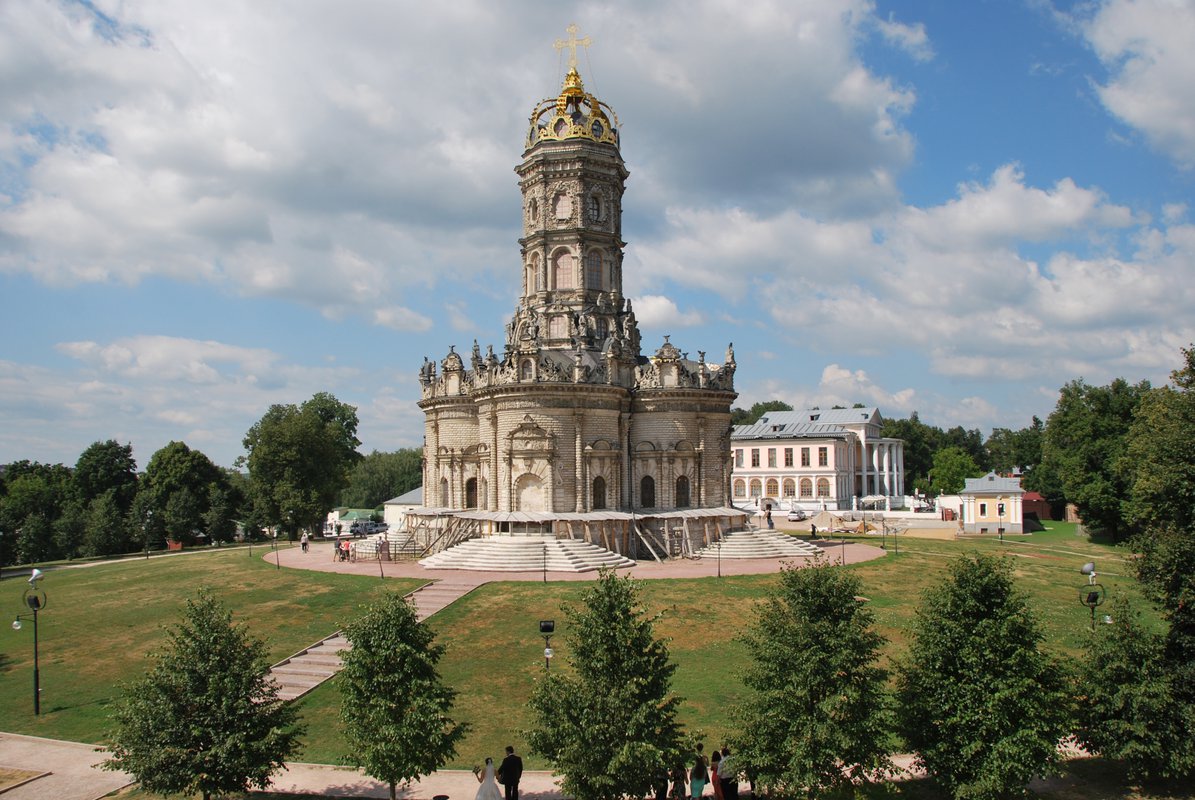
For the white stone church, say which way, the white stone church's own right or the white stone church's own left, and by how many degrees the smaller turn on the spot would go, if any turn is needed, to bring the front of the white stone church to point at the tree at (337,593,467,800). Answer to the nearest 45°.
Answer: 0° — it already faces it

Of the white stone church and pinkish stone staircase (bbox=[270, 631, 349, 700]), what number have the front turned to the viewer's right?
0

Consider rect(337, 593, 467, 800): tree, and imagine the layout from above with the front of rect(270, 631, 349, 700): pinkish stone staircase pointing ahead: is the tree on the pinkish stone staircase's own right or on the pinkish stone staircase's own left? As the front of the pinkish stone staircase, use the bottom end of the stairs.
on the pinkish stone staircase's own left

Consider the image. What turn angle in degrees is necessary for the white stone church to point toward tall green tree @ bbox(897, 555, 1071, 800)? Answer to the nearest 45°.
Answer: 0° — it already faces it

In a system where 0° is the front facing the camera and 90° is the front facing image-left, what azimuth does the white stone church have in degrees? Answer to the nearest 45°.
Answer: approximately 0°

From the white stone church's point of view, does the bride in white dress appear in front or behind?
in front

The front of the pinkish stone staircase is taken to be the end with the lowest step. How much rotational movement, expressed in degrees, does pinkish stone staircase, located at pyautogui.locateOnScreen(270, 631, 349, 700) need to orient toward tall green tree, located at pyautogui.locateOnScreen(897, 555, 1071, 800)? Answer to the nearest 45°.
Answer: approximately 90° to its left

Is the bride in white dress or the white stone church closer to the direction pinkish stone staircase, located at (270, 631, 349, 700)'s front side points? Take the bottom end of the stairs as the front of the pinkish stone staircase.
the bride in white dress

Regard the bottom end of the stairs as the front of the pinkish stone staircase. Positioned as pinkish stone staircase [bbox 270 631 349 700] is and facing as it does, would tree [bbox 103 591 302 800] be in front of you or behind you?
in front

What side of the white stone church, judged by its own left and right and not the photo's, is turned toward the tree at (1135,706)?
front

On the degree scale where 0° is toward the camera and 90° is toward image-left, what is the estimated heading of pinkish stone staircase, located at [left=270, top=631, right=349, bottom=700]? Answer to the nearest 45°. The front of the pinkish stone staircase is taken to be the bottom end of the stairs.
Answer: approximately 45°

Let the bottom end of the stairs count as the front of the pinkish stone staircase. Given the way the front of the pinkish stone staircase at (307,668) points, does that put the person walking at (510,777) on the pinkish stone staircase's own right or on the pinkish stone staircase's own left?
on the pinkish stone staircase's own left
